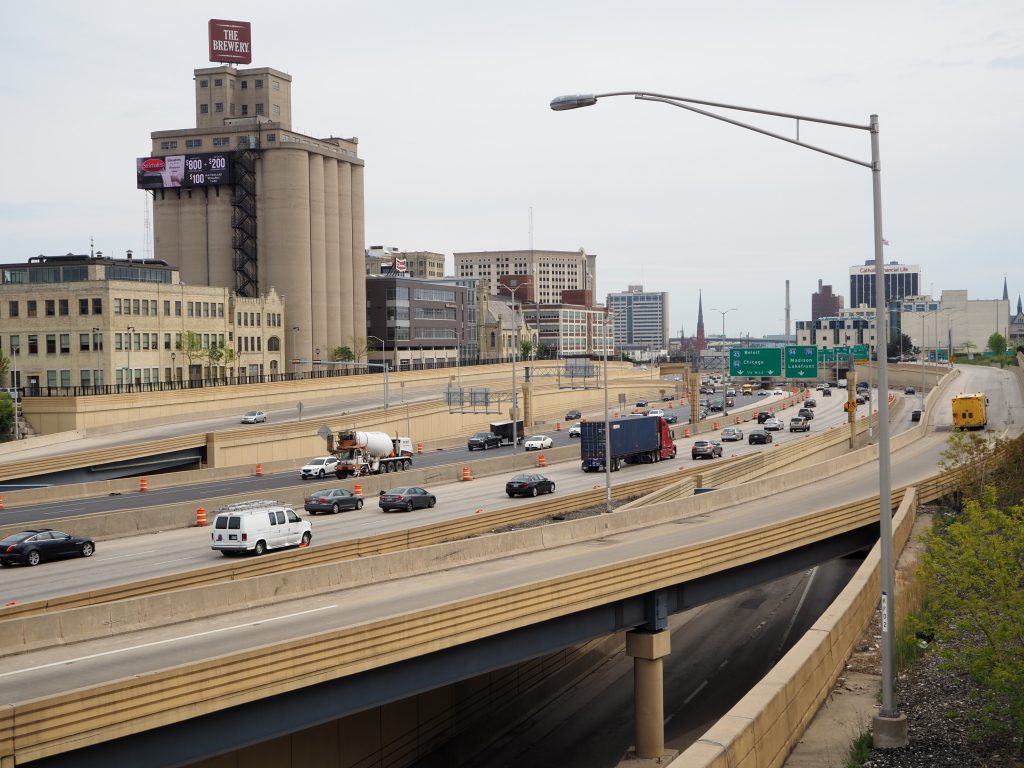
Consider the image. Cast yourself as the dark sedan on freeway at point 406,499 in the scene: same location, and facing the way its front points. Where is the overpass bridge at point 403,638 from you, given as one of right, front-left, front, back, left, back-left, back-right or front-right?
back-right

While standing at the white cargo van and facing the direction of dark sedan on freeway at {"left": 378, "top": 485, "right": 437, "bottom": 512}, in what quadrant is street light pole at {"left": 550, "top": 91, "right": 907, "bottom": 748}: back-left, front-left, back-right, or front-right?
back-right

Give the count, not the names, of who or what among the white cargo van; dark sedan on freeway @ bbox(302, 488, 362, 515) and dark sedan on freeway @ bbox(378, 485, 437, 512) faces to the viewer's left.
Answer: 0

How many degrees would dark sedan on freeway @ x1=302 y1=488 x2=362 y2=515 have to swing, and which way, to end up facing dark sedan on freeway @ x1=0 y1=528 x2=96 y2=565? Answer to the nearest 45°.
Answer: approximately 180°

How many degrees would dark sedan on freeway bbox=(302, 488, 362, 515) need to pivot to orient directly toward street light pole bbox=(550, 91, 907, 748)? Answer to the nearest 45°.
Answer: approximately 135° to its right

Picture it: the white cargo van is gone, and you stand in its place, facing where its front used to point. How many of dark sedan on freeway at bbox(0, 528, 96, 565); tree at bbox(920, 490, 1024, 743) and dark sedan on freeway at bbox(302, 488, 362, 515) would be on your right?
1

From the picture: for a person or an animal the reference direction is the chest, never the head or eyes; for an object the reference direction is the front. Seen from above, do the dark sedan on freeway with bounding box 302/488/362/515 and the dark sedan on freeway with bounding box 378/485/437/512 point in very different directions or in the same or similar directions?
same or similar directions

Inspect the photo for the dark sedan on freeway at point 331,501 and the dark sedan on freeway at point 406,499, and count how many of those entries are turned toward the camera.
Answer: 0
